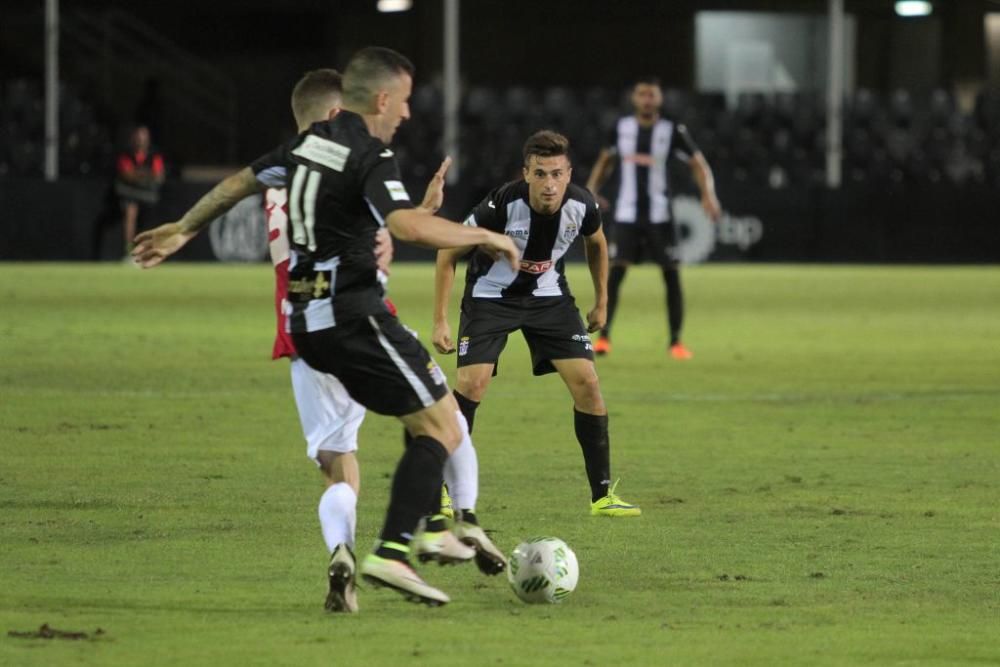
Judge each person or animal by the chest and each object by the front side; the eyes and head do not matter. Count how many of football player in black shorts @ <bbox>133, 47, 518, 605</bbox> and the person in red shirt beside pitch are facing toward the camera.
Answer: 1

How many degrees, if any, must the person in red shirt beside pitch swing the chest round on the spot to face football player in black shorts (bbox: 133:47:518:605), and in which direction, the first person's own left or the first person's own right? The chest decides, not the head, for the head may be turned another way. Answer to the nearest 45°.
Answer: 0° — they already face them

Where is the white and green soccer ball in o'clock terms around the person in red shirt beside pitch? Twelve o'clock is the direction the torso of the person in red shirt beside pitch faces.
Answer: The white and green soccer ball is roughly at 12 o'clock from the person in red shirt beside pitch.

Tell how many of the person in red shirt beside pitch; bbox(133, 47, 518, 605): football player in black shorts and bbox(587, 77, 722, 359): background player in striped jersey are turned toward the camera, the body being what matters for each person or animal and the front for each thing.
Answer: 2

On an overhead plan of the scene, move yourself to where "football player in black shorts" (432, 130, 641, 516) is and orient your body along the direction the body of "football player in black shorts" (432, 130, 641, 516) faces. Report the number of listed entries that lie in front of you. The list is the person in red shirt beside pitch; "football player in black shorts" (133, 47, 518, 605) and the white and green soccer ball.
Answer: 2

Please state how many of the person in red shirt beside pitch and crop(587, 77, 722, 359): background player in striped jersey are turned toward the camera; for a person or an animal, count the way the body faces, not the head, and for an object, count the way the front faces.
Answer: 2
